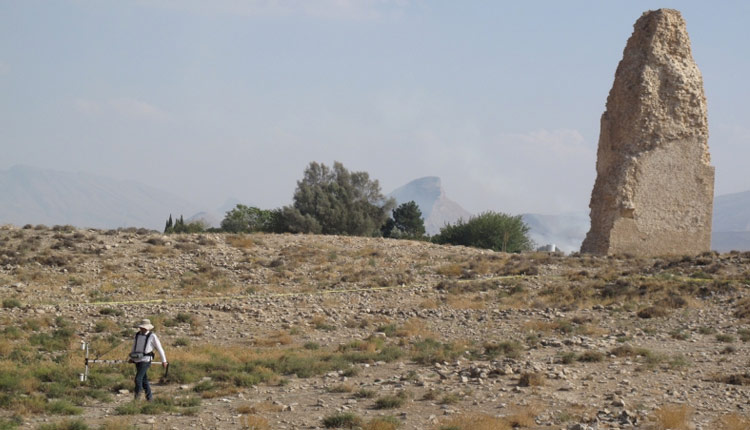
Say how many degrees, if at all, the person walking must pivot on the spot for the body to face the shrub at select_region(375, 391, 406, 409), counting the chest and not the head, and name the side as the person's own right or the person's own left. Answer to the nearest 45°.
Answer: approximately 135° to the person's own left

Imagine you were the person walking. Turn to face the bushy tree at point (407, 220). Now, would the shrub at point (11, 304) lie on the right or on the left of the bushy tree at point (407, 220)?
left

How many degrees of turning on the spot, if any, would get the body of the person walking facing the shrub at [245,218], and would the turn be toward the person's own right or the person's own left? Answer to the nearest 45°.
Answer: approximately 135° to the person's own right

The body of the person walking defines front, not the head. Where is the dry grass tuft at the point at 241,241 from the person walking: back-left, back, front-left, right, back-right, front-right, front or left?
back-right

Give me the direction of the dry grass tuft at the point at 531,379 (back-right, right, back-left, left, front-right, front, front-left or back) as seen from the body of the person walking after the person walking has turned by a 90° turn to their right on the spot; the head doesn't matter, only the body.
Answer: back-right

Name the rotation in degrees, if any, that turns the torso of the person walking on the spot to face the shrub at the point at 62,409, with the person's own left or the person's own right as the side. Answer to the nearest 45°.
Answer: approximately 45° to the person's own right

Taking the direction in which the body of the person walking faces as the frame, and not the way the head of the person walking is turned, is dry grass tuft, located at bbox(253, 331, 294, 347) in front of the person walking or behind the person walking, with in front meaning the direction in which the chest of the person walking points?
behind

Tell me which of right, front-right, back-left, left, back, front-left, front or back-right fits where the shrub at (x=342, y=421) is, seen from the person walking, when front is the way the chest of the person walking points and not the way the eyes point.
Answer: left

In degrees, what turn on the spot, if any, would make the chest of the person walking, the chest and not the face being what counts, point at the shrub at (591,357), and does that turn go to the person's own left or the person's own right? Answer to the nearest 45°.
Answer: approximately 135° to the person's own left

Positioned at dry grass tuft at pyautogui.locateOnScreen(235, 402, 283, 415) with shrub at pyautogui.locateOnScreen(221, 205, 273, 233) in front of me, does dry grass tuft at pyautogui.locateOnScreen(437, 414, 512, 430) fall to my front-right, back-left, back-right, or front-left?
back-right

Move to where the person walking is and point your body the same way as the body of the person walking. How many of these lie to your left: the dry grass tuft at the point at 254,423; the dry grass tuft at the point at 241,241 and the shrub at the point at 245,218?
1

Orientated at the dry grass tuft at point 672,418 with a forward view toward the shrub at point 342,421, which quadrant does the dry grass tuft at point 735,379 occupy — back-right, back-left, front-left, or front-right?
back-right

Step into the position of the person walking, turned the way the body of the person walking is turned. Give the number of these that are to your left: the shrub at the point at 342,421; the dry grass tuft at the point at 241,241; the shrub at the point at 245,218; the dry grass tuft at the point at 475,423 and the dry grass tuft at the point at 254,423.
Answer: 3

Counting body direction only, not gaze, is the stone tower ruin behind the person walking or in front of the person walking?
behind

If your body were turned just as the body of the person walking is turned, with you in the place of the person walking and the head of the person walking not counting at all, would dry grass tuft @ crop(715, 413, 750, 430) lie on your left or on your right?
on your left
